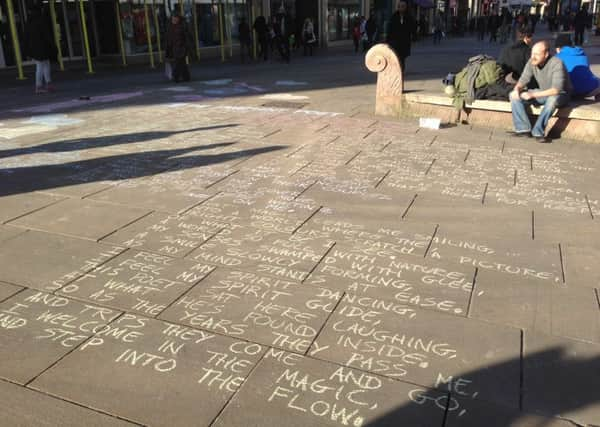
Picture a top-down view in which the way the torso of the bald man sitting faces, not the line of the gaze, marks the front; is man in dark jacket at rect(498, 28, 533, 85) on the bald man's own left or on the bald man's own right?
on the bald man's own right

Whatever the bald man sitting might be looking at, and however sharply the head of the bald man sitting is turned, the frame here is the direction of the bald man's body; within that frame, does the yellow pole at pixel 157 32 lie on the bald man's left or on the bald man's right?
on the bald man's right

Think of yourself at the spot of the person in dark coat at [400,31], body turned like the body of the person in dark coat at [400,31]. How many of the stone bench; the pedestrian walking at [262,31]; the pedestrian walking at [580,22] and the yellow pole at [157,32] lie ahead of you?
1

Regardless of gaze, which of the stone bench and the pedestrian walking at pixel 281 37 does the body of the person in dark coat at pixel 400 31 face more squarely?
the stone bench

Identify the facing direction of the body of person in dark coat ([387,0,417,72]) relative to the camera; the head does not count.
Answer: toward the camera

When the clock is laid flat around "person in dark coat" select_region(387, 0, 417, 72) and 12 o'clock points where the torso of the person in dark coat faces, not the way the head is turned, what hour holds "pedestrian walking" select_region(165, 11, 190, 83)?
The pedestrian walking is roughly at 3 o'clock from the person in dark coat.

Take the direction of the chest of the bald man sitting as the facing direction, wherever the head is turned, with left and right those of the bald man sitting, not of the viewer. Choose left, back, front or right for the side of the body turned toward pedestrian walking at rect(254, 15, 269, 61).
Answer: right

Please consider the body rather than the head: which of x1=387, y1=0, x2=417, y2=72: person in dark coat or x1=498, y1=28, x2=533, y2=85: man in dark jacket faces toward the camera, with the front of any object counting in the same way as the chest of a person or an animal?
the person in dark coat
